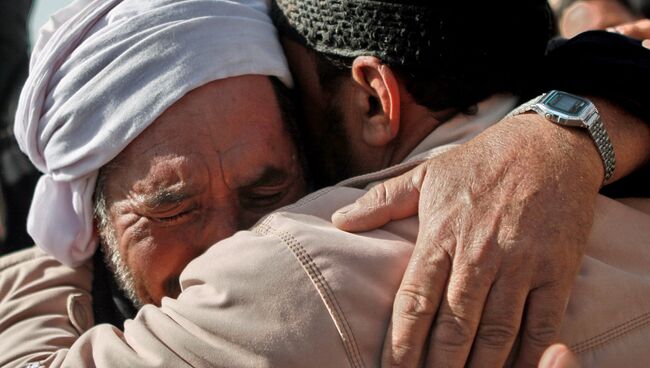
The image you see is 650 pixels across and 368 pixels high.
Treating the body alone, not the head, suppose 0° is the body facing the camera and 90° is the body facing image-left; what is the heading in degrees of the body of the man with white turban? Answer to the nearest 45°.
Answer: approximately 315°
